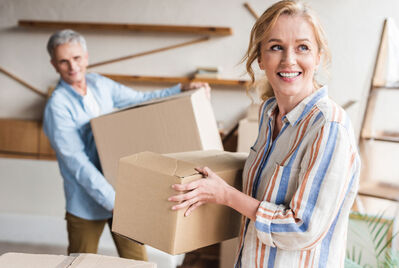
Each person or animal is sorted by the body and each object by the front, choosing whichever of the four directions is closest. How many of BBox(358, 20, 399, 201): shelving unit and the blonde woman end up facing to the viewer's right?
0

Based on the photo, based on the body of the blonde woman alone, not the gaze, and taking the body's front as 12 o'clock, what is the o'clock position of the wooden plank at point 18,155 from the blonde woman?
The wooden plank is roughly at 3 o'clock from the blonde woman.

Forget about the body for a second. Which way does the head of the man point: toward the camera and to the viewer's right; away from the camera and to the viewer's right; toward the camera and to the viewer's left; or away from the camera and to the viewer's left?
toward the camera and to the viewer's right

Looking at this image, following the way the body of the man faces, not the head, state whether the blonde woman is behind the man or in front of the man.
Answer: in front

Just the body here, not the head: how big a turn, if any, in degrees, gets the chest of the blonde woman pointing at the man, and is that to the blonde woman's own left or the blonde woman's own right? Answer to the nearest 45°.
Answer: approximately 90° to the blonde woman's own right

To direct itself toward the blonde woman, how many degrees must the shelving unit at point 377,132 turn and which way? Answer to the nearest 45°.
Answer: approximately 45° to its left

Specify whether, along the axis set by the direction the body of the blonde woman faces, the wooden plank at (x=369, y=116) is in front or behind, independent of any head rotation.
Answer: behind

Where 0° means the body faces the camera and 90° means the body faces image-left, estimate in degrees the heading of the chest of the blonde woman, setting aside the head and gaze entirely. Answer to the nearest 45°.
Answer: approximately 45°

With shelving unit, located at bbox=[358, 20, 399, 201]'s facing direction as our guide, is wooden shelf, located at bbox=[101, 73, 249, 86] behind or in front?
in front

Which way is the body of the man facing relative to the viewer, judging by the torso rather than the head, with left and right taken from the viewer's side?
facing the viewer and to the right of the viewer

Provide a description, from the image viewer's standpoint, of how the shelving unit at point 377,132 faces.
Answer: facing the viewer and to the left of the viewer
